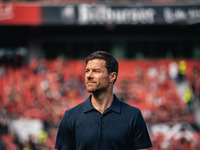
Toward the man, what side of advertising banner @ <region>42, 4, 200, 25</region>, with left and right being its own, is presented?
front

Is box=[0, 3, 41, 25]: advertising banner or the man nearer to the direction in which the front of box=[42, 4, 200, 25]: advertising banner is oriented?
the man

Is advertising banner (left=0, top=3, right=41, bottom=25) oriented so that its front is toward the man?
yes

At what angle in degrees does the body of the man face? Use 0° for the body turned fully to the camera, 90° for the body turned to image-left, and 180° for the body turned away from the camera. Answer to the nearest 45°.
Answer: approximately 0°

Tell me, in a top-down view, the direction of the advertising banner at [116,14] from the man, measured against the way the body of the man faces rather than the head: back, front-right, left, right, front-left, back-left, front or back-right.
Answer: back

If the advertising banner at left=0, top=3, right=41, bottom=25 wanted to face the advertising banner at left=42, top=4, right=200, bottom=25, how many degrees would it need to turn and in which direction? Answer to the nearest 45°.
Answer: approximately 90° to its left

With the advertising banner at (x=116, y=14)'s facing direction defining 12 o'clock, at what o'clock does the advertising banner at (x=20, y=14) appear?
the advertising banner at (x=20, y=14) is roughly at 3 o'clock from the advertising banner at (x=116, y=14).

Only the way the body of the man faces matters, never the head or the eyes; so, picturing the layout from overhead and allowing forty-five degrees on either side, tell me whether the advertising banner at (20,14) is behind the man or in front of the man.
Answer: behind

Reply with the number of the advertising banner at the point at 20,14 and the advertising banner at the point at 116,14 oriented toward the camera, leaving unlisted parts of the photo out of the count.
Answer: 2
